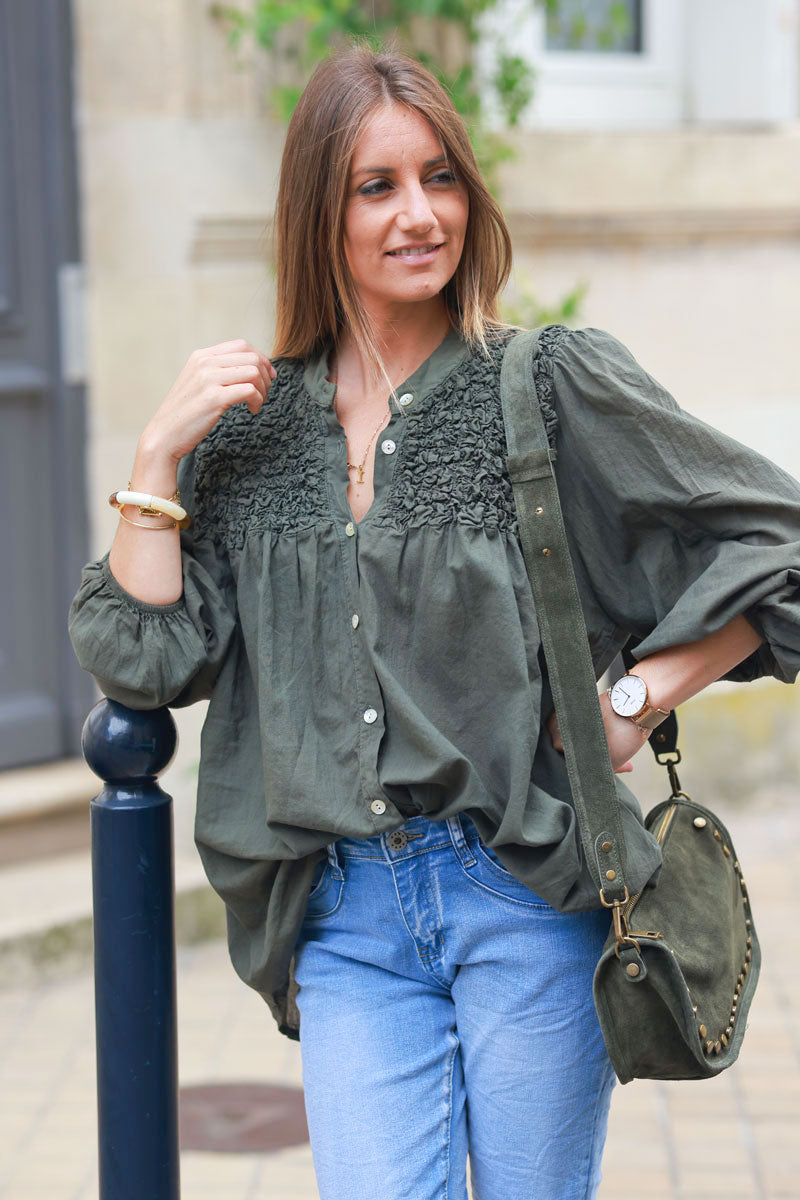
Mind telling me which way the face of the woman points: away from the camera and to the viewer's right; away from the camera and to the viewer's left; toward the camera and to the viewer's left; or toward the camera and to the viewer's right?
toward the camera and to the viewer's right

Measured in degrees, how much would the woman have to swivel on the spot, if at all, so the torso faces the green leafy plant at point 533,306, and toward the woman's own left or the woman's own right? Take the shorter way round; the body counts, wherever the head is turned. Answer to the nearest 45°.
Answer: approximately 180°

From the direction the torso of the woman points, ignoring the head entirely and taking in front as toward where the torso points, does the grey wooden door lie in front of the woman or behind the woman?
behind

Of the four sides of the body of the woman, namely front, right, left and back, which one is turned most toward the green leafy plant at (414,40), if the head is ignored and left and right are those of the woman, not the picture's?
back

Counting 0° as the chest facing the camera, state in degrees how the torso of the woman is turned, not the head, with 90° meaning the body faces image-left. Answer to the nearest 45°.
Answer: approximately 0°
